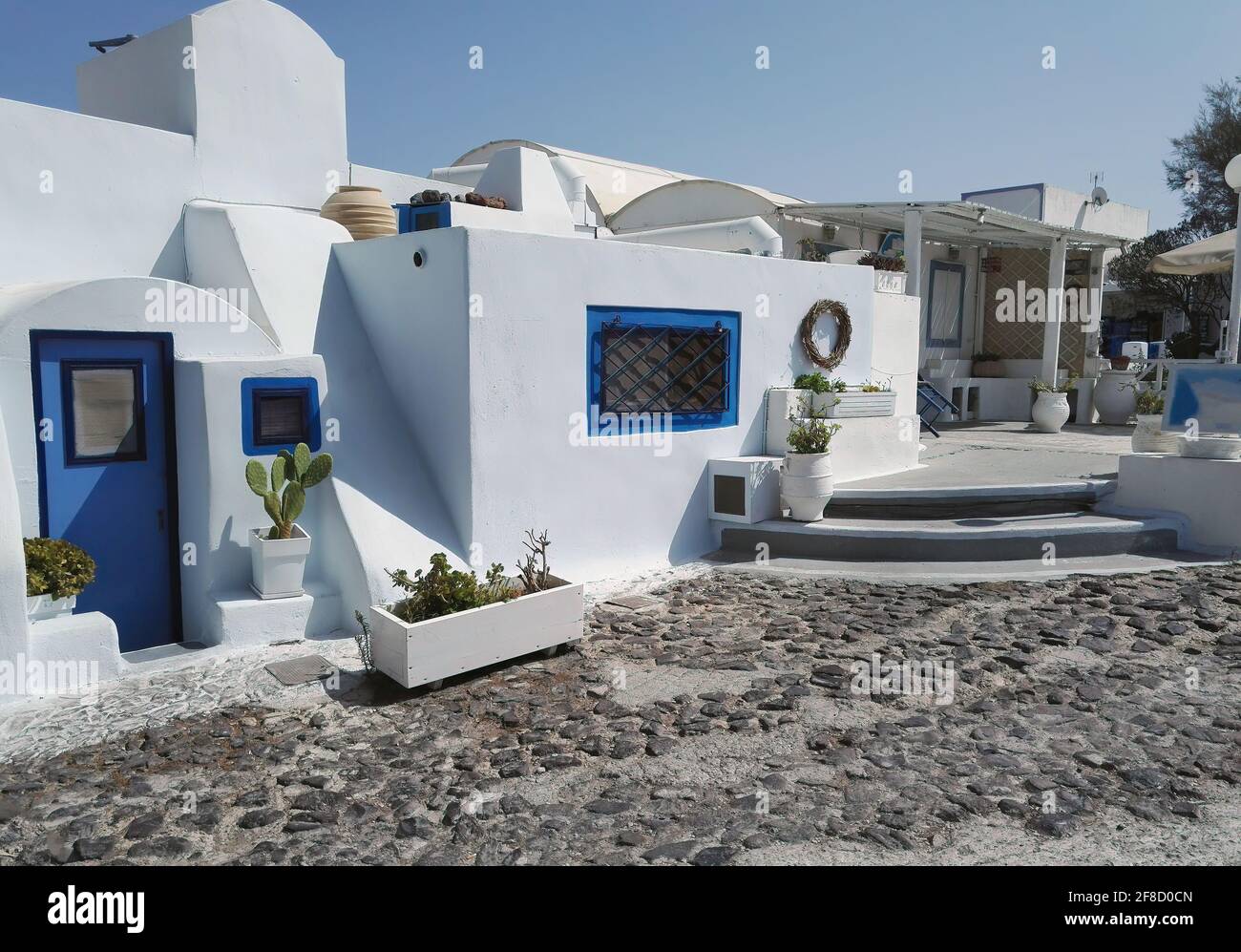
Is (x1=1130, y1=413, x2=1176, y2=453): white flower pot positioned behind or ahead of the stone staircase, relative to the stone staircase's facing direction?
behind

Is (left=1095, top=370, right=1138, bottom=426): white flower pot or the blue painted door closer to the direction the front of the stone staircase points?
the blue painted door

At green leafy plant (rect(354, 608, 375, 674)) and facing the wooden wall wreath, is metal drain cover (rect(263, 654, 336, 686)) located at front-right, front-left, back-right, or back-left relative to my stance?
back-left

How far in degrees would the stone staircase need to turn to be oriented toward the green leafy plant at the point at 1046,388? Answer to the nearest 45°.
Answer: approximately 180°

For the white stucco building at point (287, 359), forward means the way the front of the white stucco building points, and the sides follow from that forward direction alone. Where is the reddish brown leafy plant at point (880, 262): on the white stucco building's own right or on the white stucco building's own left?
on the white stucco building's own left

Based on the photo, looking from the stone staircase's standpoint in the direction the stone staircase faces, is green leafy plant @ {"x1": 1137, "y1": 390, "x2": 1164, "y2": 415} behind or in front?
behind

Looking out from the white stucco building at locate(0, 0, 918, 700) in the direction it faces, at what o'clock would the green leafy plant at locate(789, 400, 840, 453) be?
The green leafy plant is roughly at 10 o'clock from the white stucco building.

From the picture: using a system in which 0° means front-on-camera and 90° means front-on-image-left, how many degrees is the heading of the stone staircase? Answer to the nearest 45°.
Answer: approximately 0°

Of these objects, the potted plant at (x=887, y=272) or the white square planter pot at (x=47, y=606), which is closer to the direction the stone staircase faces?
the white square planter pot
